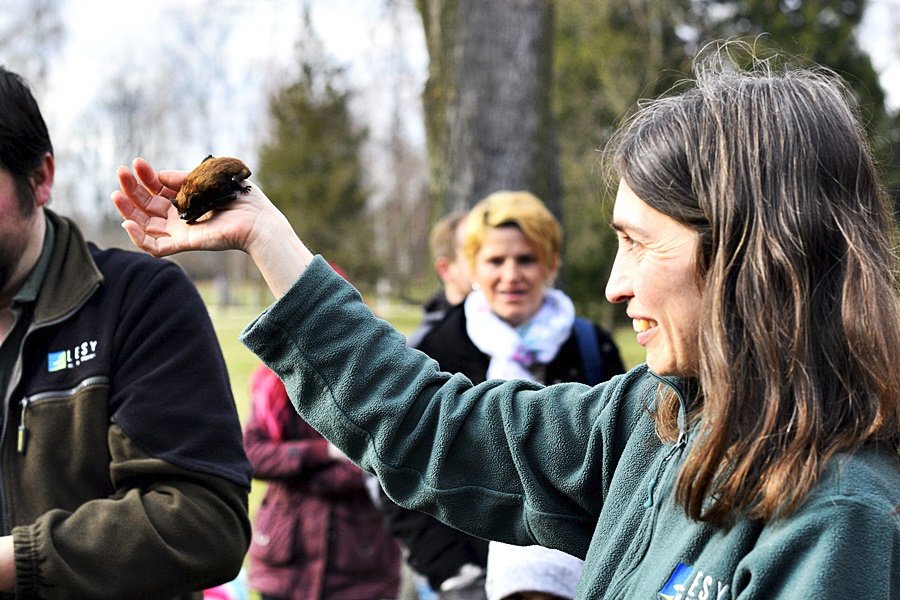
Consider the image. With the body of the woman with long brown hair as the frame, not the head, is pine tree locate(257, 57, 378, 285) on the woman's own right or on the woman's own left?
on the woman's own right

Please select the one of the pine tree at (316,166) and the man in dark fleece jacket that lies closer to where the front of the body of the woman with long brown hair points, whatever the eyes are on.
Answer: the man in dark fleece jacket

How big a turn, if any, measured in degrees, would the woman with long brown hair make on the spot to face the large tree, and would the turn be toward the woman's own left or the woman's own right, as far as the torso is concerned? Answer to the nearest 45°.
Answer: approximately 135° to the woman's own right

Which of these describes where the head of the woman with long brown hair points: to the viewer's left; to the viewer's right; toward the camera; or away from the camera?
to the viewer's left
